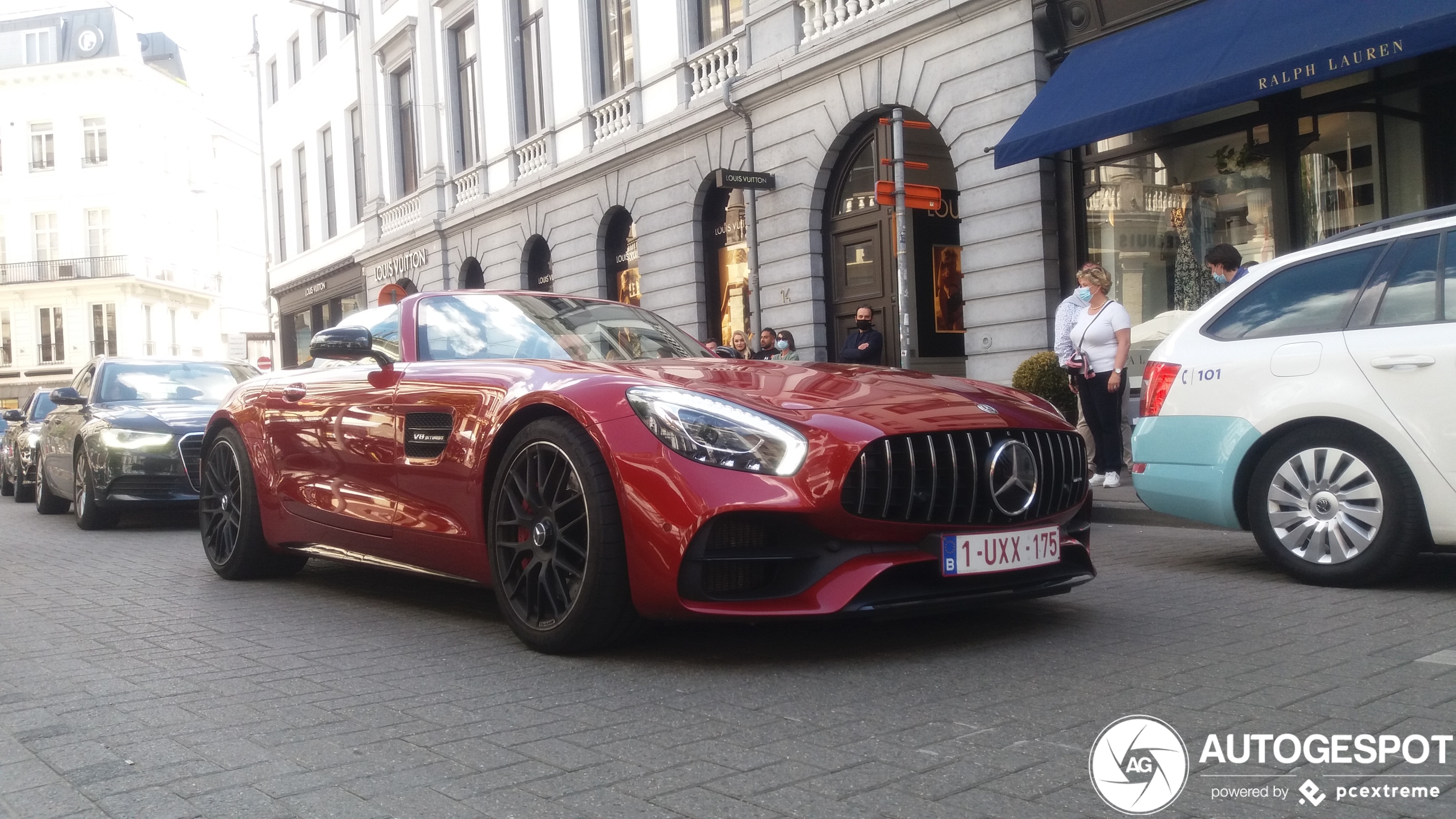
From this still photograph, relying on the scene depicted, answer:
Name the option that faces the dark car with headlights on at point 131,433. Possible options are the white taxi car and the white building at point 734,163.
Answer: the white building

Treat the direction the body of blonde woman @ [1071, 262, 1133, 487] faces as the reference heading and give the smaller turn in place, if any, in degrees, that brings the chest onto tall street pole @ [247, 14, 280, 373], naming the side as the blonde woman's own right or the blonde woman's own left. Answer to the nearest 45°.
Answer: approximately 90° to the blonde woman's own right

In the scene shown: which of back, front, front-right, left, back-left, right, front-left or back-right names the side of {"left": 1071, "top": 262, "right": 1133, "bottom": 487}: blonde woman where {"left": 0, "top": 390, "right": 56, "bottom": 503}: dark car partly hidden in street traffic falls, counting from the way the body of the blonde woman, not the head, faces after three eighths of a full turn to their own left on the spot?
back

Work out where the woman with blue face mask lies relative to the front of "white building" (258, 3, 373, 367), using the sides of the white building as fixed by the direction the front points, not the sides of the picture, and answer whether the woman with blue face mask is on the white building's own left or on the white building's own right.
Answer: on the white building's own left

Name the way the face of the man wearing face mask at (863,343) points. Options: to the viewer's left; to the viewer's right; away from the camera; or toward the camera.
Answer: toward the camera

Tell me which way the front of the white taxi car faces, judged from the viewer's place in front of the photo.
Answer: facing to the right of the viewer

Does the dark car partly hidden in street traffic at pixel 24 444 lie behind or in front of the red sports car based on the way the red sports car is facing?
behind

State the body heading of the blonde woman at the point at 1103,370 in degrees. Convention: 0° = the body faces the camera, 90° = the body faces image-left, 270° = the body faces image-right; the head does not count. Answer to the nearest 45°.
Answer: approximately 45°

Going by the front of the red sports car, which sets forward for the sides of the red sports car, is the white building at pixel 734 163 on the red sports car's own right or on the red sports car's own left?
on the red sports car's own left

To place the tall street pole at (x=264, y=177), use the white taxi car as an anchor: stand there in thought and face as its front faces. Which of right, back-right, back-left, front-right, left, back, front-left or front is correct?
back-left

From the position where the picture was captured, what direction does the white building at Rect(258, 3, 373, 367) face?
facing the viewer and to the left of the viewer
